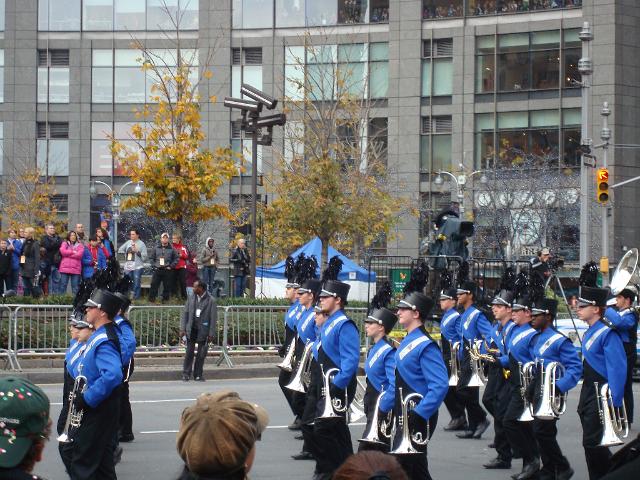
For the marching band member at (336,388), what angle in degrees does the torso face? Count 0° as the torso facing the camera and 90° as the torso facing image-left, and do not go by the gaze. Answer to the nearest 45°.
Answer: approximately 90°

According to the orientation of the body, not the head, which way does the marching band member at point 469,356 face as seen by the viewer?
to the viewer's left

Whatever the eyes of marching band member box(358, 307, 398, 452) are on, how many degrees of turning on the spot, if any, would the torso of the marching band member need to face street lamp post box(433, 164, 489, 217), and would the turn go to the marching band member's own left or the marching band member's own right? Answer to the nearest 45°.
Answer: approximately 90° to the marching band member's own right

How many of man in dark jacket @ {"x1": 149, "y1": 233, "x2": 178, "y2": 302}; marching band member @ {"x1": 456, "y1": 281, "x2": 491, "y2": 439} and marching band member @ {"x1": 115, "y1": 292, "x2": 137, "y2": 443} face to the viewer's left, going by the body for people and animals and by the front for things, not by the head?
2

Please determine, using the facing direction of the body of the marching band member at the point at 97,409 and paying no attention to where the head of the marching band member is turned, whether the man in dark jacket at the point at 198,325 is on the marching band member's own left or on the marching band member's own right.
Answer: on the marching band member's own right

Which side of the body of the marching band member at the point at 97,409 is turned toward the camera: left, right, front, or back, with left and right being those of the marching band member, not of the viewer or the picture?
left

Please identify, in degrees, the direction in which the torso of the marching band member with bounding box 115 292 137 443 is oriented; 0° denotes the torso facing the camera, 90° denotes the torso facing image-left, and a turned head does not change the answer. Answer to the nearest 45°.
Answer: approximately 90°

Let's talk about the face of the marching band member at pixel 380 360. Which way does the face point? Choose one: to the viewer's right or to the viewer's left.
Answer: to the viewer's left

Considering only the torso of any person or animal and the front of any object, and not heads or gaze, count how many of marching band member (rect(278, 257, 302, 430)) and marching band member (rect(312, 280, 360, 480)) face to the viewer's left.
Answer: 2

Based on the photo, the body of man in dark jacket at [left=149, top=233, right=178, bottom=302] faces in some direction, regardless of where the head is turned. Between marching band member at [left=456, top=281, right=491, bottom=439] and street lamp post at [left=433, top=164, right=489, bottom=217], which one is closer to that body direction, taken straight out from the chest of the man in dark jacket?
the marching band member
